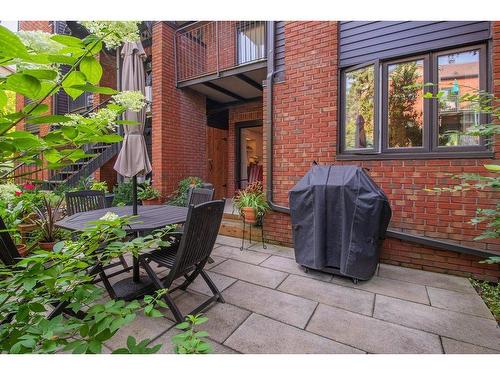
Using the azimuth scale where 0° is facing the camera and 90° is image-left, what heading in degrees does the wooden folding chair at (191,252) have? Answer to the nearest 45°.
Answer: approximately 135°

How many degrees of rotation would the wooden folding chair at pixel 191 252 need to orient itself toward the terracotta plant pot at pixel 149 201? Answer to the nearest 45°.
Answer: approximately 45° to its right

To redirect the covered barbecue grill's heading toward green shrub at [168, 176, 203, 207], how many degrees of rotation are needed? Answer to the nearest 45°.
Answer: approximately 90° to its right

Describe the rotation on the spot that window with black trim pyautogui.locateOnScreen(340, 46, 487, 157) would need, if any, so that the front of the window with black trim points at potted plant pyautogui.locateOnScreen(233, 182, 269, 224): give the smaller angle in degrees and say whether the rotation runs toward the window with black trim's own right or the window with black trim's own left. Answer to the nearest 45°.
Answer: approximately 45° to the window with black trim's own right

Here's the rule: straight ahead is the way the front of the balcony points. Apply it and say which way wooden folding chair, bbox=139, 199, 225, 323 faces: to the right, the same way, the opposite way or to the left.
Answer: to the right

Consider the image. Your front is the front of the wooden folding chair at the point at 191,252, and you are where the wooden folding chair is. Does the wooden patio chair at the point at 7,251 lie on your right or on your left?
on your left

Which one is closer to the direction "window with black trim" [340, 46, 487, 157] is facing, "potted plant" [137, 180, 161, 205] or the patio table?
the patio table

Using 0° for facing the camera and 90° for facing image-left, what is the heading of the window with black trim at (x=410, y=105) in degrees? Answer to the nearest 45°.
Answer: approximately 45°

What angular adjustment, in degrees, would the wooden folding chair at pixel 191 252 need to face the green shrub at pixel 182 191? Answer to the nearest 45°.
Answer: approximately 45° to its right
